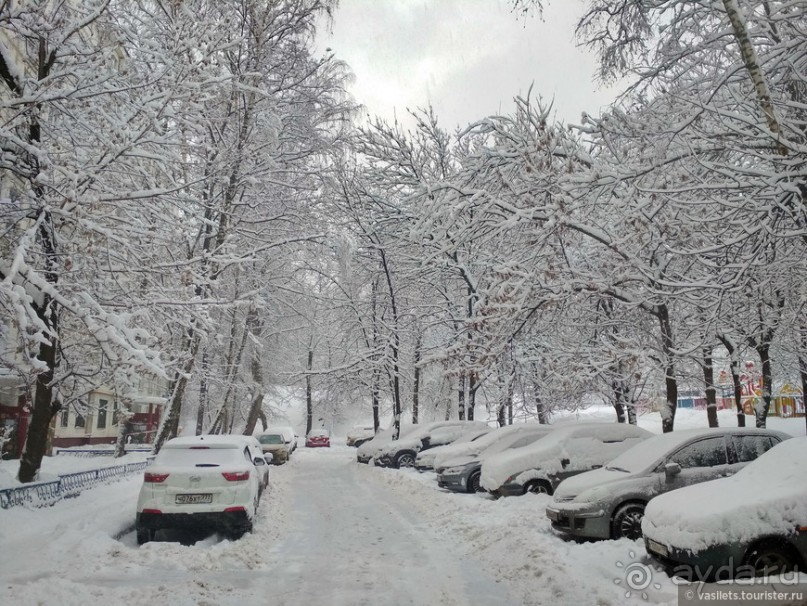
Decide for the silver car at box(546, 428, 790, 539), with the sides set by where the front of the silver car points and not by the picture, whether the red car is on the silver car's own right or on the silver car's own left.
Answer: on the silver car's own right

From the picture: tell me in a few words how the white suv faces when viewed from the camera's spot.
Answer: facing away from the viewer

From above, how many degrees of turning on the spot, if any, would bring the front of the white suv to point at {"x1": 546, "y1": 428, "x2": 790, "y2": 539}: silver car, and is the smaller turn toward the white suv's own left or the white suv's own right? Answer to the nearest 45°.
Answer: approximately 90° to the white suv's own right

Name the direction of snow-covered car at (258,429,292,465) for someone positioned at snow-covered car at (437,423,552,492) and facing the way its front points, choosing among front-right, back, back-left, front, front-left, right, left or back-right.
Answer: right

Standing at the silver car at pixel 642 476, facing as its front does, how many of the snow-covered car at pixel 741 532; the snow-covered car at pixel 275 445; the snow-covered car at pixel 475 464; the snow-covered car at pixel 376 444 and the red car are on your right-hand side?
4

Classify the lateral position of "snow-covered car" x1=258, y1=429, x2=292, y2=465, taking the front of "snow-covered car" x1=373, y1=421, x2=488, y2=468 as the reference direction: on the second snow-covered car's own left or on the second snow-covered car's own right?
on the second snow-covered car's own right

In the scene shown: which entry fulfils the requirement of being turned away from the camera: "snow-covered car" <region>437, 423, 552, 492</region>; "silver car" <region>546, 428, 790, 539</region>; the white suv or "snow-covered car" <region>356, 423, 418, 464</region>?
the white suv

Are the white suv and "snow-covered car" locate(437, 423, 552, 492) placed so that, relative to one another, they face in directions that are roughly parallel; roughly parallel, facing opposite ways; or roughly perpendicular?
roughly perpendicular

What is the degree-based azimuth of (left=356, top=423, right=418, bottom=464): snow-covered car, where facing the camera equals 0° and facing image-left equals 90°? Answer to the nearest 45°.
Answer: approximately 45°

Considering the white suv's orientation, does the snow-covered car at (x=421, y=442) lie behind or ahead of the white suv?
ahead

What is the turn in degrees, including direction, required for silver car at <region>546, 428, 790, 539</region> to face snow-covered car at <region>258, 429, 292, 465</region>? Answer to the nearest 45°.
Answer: approximately 90° to its right
